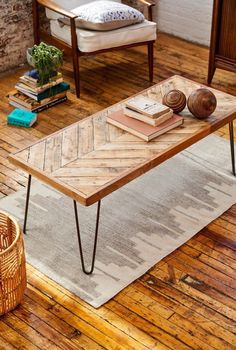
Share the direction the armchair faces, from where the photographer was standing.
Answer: facing the viewer and to the right of the viewer

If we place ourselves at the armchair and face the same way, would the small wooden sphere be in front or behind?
in front

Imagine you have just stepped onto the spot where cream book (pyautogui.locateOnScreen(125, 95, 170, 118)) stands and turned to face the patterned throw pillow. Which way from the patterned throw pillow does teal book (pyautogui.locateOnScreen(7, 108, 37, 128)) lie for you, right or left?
left

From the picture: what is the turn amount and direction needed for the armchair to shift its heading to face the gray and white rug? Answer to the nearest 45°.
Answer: approximately 45° to its right

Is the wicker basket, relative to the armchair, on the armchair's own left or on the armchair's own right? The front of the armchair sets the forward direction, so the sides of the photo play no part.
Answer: on the armchair's own right
